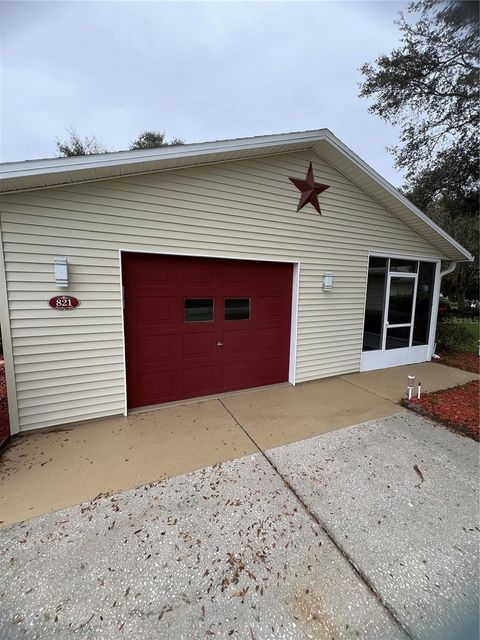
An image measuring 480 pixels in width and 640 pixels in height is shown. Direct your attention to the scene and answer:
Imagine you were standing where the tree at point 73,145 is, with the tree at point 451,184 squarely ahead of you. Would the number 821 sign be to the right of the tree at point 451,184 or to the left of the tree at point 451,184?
right

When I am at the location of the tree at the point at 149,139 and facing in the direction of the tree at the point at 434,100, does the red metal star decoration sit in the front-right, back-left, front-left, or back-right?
front-right

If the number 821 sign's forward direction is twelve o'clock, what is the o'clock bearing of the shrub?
The shrub is roughly at 9 o'clock from the number 821 sign.

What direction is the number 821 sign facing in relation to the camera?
toward the camera

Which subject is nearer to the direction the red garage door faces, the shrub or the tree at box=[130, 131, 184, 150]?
the shrub

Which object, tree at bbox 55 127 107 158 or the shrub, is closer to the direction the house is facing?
the shrub

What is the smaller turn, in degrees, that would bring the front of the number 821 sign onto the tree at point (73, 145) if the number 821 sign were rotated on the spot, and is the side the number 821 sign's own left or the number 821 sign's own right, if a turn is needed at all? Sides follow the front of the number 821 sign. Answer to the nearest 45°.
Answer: approximately 180°

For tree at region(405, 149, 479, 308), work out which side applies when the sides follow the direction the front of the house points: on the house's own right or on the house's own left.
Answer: on the house's own left

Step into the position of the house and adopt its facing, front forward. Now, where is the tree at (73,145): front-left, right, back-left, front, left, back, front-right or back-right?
back

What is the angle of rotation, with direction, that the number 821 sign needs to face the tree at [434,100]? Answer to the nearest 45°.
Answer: approximately 90° to its left

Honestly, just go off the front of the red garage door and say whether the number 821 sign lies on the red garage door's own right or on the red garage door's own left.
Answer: on the red garage door's own right

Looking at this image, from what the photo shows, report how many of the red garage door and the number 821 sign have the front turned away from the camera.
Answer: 0

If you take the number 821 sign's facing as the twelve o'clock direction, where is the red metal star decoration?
The red metal star decoration is roughly at 9 o'clock from the number 821 sign.

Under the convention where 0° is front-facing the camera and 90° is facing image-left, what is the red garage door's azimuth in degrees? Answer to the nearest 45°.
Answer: approximately 315°
